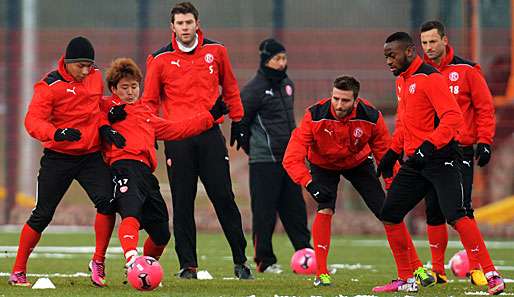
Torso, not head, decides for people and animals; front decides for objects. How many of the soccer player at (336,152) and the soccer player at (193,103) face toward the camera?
2

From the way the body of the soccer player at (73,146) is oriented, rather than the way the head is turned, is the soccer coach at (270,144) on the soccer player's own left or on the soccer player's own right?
on the soccer player's own left

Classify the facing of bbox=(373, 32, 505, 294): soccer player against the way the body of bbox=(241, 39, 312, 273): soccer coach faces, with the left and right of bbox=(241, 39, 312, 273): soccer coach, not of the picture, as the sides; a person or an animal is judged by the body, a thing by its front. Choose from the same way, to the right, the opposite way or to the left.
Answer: to the right

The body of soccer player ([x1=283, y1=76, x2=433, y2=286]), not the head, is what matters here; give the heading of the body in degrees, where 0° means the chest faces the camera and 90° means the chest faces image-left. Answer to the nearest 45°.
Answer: approximately 0°
